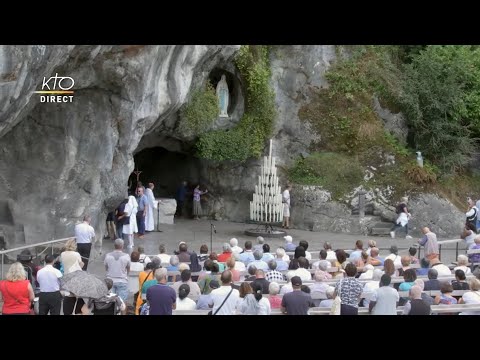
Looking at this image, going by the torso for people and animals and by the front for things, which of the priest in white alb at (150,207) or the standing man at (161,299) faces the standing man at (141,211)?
the standing man at (161,299)

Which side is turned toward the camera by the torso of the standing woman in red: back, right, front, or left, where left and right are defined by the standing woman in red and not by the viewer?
back

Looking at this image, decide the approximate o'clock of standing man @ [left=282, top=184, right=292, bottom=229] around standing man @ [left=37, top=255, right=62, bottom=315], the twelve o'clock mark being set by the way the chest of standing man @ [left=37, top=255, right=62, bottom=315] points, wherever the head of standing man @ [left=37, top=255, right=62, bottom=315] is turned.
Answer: standing man @ [left=282, top=184, right=292, bottom=229] is roughly at 1 o'clock from standing man @ [left=37, top=255, right=62, bottom=315].

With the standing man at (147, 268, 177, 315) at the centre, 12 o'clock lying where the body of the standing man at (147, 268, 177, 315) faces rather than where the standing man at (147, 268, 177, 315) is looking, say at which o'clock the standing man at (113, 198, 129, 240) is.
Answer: the standing man at (113, 198, 129, 240) is roughly at 12 o'clock from the standing man at (147, 268, 177, 315).

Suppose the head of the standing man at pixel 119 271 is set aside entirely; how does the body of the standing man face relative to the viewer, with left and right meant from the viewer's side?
facing away from the viewer

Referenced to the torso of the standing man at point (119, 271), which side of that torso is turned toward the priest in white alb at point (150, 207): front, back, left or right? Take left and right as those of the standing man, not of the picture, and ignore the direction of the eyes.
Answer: front

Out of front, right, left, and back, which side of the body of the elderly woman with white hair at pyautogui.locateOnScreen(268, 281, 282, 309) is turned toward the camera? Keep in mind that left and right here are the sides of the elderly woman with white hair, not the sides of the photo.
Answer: back

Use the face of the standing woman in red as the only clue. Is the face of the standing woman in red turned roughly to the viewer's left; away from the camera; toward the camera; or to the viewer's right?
away from the camera

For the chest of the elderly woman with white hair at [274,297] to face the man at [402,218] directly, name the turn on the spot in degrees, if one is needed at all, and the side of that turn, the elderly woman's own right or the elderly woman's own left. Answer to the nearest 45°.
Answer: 0° — they already face them

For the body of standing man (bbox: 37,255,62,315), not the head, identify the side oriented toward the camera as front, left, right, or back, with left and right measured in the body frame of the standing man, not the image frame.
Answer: back

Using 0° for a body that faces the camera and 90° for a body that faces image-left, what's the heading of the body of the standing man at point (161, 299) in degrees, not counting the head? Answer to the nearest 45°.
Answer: approximately 180°
